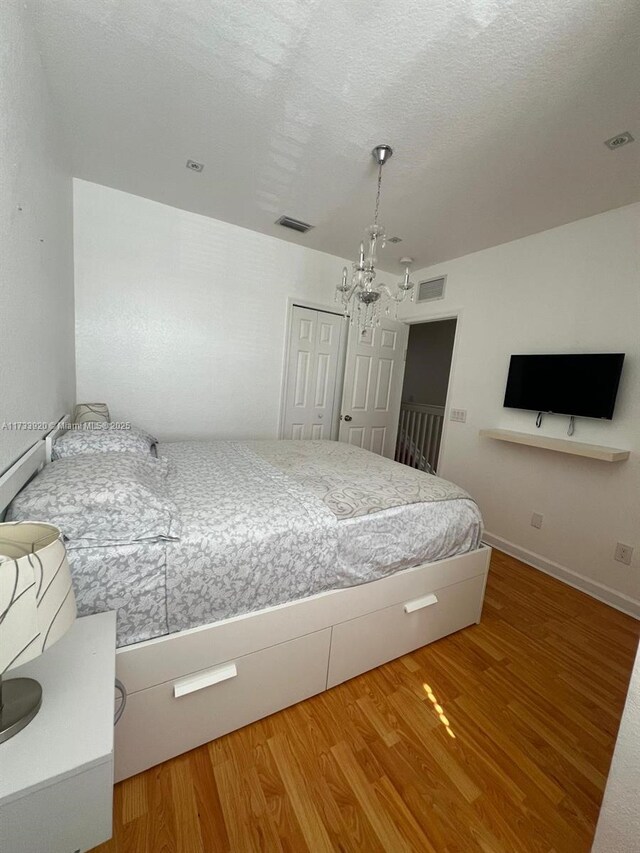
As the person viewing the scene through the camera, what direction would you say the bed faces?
facing away from the viewer and to the right of the viewer

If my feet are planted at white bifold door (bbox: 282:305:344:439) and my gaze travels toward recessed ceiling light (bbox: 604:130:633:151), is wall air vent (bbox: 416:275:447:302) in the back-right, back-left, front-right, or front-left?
front-left

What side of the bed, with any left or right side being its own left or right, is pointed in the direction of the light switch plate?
front

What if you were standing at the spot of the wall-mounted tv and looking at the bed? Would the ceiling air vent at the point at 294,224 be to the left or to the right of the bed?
right

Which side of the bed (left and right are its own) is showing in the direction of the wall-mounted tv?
front

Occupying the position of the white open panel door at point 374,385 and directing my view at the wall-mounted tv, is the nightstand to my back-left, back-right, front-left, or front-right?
front-right

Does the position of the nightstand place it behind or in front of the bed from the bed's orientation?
behind

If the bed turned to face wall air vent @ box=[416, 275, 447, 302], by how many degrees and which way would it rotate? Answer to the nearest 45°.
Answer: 0° — it already faces it

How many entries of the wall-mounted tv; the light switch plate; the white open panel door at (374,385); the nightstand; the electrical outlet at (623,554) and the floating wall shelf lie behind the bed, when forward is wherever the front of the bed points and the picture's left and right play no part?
1

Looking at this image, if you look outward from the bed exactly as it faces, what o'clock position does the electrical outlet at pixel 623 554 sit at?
The electrical outlet is roughly at 1 o'clock from the bed.

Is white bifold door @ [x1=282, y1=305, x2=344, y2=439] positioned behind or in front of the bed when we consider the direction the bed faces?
in front

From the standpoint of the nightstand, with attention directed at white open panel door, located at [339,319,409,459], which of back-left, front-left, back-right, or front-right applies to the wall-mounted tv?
front-right

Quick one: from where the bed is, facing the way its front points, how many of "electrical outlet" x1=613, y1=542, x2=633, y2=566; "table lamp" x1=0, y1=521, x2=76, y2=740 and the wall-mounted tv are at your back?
1
